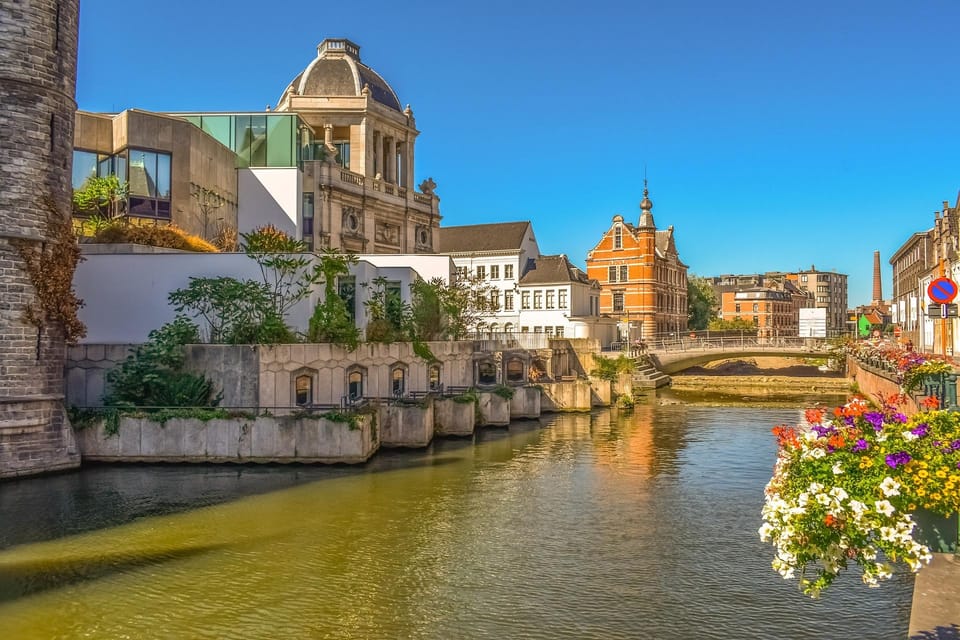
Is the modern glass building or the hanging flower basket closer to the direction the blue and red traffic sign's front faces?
the hanging flower basket

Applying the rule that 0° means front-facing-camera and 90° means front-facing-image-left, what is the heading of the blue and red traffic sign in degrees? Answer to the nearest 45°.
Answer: approximately 0°

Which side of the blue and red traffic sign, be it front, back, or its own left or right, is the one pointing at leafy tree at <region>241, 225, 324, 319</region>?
right

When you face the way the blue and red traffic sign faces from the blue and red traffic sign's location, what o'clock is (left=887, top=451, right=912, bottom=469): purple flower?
The purple flower is roughly at 12 o'clock from the blue and red traffic sign.

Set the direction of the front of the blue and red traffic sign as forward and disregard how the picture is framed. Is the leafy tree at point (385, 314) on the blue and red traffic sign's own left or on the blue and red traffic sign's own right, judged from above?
on the blue and red traffic sign's own right

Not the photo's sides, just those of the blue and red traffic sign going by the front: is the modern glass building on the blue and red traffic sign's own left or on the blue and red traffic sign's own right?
on the blue and red traffic sign's own right
